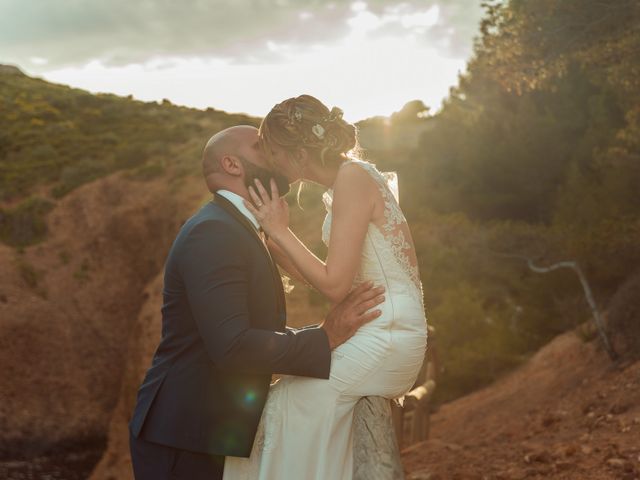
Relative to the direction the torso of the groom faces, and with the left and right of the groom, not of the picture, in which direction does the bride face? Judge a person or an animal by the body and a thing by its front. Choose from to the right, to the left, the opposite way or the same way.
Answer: the opposite way

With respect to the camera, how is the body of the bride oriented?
to the viewer's left

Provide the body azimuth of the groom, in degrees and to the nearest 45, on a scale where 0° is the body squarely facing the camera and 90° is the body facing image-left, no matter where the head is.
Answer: approximately 270°

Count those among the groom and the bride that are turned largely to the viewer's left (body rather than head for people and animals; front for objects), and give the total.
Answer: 1
